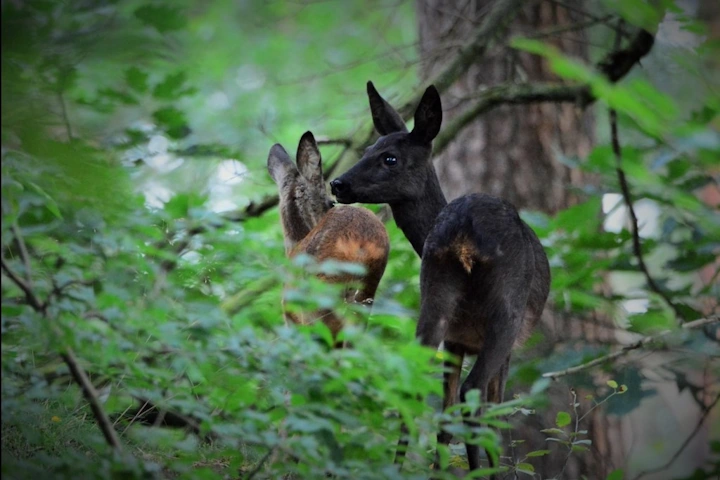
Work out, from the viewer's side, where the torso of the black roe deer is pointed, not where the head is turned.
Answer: away from the camera

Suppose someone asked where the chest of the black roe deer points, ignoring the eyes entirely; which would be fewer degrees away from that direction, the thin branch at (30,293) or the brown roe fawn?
the brown roe fawn

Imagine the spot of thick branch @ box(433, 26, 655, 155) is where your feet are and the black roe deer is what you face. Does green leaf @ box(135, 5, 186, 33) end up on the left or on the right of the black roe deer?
right

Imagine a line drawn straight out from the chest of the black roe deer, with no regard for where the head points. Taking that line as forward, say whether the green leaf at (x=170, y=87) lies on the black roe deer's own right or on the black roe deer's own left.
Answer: on the black roe deer's own left

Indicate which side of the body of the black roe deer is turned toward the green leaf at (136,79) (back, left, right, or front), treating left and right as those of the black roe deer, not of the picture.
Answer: left

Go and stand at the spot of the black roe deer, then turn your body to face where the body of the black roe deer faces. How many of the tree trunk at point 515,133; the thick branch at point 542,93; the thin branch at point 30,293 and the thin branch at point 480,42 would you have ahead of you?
3

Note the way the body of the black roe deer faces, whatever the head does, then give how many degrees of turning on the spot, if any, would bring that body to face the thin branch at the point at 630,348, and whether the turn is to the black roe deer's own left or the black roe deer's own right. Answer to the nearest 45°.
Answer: approximately 45° to the black roe deer's own right

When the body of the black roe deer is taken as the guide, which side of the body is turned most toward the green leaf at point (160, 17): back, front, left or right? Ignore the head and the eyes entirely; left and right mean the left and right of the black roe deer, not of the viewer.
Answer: left

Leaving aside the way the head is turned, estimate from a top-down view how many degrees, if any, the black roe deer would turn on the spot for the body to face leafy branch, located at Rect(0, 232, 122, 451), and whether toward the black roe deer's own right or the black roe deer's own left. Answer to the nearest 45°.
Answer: approximately 135° to the black roe deer's own left

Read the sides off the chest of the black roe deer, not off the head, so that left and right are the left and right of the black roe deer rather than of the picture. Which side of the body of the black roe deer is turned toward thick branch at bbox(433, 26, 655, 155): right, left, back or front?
front

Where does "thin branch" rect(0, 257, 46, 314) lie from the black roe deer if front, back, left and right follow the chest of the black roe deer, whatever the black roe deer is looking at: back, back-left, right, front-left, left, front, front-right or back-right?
back-left
